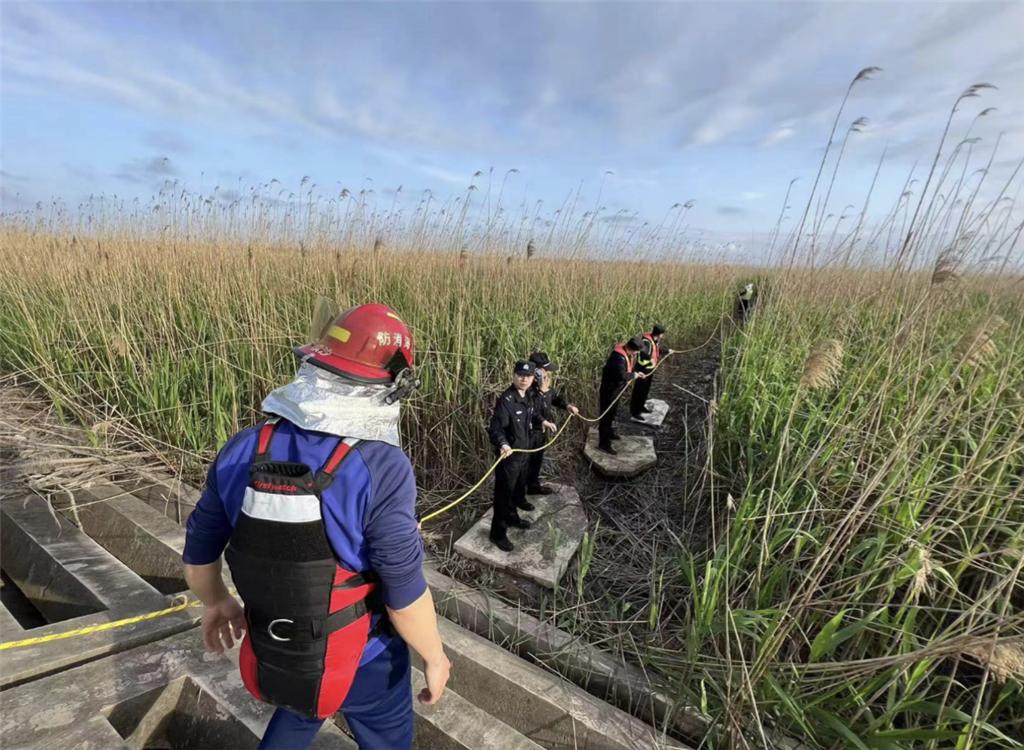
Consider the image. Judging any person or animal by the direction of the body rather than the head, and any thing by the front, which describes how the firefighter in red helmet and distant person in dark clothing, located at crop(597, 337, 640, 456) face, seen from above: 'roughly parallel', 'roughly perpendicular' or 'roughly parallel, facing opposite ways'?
roughly perpendicular

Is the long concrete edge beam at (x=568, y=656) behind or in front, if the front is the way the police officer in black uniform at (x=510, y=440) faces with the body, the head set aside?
in front

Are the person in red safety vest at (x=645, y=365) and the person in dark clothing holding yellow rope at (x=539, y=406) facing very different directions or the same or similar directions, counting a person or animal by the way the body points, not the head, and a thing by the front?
same or similar directions

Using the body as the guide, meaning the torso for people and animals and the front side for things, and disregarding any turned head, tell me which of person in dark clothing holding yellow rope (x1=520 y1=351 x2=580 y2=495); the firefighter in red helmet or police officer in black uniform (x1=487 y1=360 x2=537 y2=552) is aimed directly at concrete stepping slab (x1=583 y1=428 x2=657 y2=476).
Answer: the firefighter in red helmet

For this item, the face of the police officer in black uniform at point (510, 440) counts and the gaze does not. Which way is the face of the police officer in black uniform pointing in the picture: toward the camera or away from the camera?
toward the camera

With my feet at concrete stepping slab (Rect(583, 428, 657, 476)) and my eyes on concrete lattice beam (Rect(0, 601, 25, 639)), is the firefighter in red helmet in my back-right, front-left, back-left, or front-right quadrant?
front-left

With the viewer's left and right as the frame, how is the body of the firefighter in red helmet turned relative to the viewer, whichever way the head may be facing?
facing away from the viewer and to the right of the viewer

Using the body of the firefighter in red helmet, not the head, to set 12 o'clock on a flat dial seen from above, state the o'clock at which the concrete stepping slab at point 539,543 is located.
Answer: The concrete stepping slab is roughly at 12 o'clock from the firefighter in red helmet.
